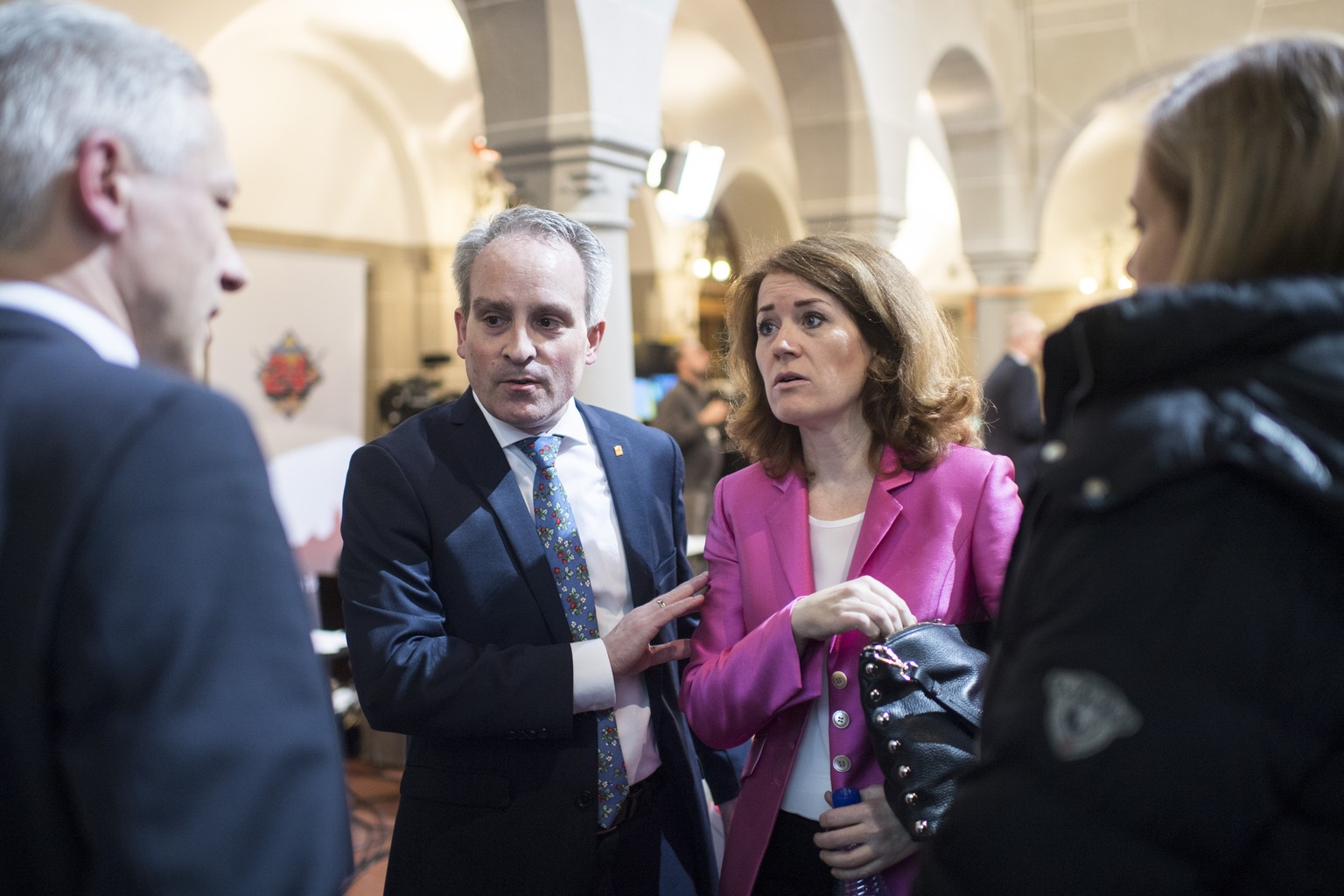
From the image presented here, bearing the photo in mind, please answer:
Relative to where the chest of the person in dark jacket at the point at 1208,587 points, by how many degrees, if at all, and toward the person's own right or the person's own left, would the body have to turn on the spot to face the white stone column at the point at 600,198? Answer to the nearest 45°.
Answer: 0° — they already face it

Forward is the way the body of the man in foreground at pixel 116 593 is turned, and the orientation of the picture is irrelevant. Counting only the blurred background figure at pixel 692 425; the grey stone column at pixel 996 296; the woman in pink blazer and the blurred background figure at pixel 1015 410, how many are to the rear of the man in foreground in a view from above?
0

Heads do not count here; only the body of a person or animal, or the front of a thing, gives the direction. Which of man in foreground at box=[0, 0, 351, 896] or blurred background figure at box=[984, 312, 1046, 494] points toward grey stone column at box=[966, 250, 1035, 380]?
the man in foreground

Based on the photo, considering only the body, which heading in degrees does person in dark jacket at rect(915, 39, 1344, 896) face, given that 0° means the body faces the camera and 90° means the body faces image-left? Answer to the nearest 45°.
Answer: approximately 135°

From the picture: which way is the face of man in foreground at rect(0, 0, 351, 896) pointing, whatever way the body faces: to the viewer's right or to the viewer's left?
to the viewer's right

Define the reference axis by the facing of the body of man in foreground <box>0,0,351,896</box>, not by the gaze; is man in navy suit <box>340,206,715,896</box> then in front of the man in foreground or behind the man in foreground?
in front

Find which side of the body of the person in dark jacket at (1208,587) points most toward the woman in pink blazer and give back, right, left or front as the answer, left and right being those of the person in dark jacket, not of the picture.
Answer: front

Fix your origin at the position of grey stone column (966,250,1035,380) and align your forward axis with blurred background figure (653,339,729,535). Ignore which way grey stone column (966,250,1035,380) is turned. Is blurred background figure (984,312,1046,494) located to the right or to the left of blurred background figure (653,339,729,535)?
left

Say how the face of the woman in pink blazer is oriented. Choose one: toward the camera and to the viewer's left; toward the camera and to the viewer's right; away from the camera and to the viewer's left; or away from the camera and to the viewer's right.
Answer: toward the camera and to the viewer's left
